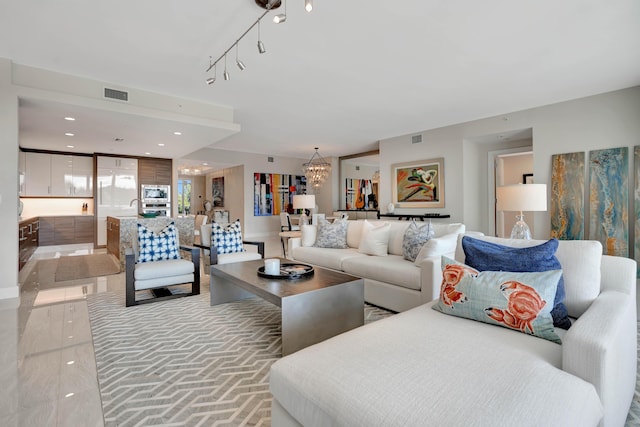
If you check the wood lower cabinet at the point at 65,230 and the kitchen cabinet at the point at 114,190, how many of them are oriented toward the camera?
2

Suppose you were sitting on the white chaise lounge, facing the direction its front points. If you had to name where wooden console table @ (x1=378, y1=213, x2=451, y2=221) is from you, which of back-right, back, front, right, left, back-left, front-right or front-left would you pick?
back-right

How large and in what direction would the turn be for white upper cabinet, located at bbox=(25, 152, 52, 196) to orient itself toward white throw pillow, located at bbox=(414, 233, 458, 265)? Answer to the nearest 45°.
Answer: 0° — it already faces it

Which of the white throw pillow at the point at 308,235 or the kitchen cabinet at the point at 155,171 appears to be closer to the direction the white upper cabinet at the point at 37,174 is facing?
the white throw pillow

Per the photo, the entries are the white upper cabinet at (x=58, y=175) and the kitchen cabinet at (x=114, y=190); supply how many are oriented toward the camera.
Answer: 2

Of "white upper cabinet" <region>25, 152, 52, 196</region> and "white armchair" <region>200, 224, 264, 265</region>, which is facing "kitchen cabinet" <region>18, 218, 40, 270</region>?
the white upper cabinet

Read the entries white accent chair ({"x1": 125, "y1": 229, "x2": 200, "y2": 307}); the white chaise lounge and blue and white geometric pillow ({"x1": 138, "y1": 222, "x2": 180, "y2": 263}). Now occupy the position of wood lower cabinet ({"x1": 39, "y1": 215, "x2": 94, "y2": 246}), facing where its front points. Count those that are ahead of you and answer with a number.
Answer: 3

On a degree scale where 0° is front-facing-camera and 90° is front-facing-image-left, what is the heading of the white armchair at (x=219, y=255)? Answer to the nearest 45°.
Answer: approximately 315°

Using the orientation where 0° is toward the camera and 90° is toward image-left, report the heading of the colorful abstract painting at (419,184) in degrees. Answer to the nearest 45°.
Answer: approximately 45°
